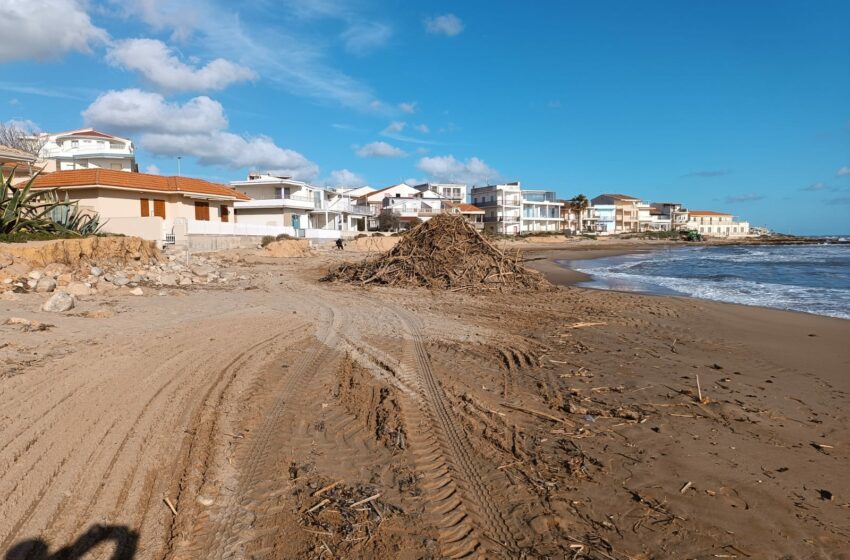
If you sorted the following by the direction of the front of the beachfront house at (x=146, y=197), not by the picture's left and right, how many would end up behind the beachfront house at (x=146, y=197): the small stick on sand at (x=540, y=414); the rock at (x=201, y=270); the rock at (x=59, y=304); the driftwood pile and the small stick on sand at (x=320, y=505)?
0

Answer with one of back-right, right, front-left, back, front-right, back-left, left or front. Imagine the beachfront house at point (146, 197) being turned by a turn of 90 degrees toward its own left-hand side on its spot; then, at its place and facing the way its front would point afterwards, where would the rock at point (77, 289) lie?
back-right

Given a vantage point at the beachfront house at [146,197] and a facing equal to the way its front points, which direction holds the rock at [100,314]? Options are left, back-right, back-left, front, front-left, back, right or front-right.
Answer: front-right

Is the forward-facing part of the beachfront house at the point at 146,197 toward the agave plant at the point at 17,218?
no

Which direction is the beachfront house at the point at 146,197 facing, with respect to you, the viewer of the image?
facing the viewer and to the right of the viewer

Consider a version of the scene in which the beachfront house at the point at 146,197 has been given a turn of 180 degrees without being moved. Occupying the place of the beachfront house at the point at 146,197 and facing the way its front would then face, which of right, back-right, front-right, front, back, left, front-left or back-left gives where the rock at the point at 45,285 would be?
back-left

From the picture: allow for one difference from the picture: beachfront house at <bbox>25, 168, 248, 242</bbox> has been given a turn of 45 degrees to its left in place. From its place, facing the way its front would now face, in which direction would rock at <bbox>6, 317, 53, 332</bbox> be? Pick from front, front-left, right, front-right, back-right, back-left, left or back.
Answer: right

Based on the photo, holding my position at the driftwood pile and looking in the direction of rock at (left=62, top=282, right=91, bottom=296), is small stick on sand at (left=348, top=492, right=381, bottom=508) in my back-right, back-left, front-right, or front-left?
front-left

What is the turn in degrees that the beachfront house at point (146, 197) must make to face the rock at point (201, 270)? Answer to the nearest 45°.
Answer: approximately 45° to its right

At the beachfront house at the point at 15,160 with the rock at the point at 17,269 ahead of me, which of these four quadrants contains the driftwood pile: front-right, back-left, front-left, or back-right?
front-left

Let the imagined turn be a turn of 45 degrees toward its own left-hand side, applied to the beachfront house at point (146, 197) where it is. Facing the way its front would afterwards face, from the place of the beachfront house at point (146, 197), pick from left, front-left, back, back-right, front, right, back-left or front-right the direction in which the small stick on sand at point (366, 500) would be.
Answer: right

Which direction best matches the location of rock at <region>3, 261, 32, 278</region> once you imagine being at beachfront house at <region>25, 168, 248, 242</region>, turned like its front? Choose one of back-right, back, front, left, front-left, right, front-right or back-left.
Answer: front-right

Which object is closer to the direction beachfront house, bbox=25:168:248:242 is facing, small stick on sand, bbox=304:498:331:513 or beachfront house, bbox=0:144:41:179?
the small stick on sand

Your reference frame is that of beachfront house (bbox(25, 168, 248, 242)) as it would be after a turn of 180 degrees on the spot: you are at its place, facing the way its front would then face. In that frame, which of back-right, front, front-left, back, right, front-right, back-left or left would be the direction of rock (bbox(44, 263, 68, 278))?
back-left

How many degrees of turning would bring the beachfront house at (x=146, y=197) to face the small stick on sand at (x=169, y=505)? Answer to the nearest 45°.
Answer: approximately 45° to its right

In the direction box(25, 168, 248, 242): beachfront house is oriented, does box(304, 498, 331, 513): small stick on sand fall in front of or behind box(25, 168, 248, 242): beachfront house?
in front
